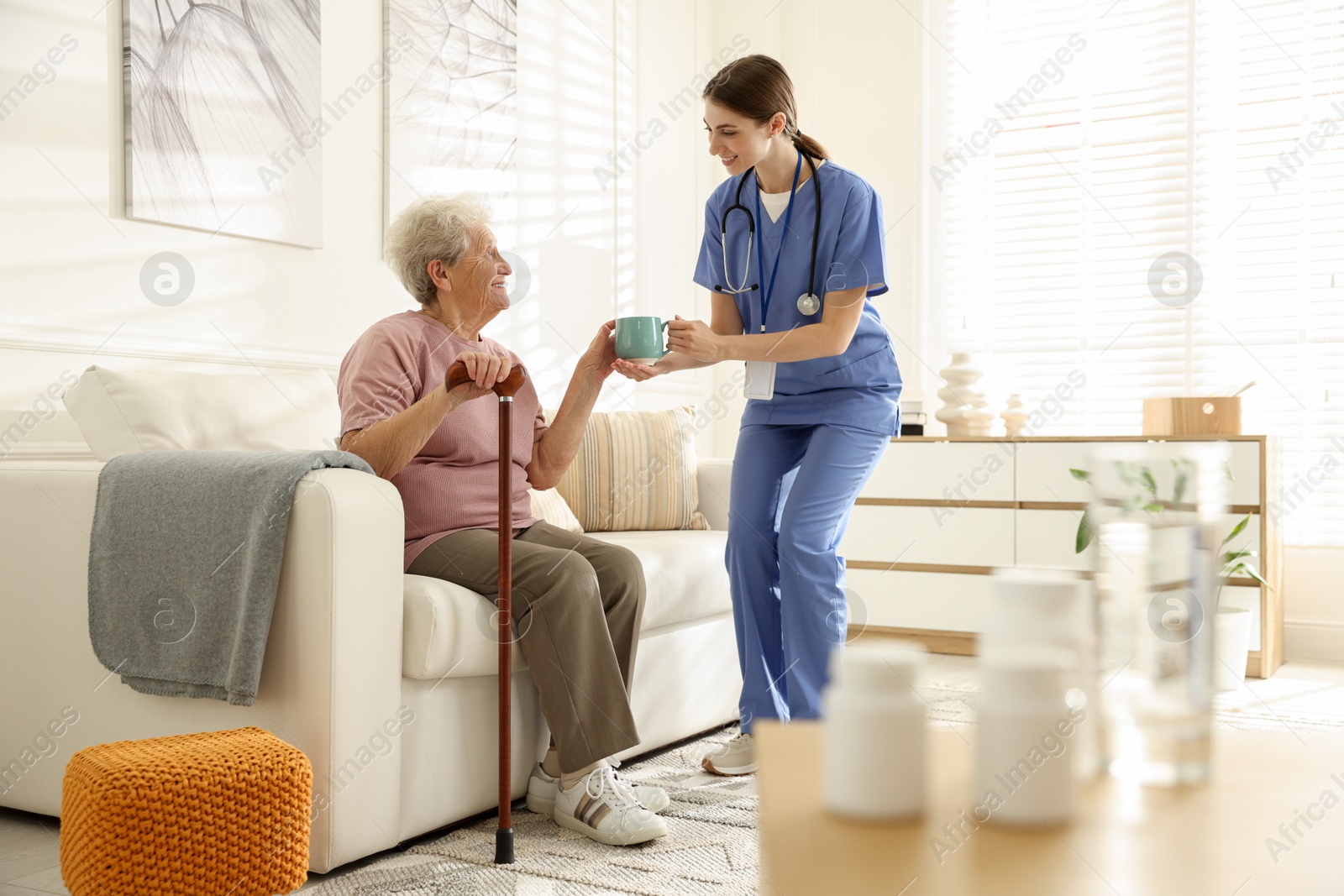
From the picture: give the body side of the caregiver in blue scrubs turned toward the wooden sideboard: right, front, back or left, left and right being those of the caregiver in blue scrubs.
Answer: back

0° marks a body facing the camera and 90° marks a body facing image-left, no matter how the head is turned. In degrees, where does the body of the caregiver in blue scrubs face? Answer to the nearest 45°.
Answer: approximately 45°

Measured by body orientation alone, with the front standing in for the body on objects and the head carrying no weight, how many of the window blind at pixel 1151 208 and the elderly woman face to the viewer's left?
0

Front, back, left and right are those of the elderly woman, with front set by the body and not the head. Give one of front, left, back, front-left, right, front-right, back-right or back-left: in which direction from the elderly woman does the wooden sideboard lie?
left

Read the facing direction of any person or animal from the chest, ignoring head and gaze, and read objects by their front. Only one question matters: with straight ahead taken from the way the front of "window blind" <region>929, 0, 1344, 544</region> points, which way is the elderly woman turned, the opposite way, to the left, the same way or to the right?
to the left

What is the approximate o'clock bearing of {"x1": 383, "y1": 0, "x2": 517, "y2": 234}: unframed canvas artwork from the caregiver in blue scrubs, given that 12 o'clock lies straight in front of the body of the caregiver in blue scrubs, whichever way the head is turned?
The unframed canvas artwork is roughly at 3 o'clock from the caregiver in blue scrubs.

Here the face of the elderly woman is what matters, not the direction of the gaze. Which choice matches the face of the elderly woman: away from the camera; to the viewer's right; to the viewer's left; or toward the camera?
to the viewer's right

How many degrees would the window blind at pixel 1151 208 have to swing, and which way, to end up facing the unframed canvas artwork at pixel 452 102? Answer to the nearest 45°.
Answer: approximately 45° to its right

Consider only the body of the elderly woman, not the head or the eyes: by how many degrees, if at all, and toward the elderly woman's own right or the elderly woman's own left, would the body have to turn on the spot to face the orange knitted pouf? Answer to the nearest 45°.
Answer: approximately 90° to the elderly woman's own right

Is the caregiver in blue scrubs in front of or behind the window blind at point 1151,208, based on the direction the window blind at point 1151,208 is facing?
in front

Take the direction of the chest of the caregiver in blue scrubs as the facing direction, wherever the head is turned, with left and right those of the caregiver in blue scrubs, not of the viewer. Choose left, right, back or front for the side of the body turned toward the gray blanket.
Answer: front
